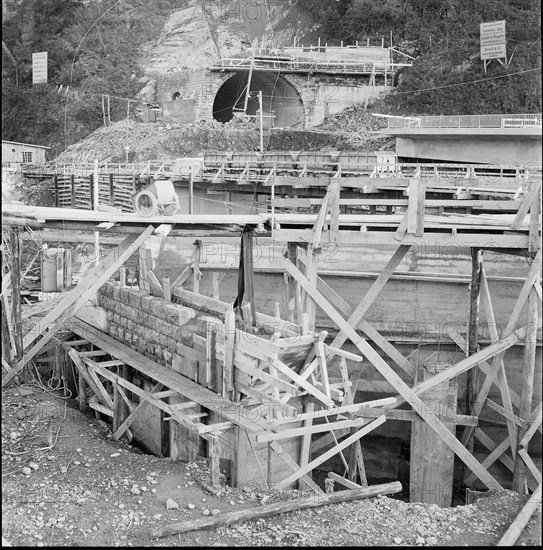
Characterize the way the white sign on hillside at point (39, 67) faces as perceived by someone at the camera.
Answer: facing the viewer

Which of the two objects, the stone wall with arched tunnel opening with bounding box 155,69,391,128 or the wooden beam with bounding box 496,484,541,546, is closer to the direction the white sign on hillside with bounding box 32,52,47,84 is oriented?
the wooden beam

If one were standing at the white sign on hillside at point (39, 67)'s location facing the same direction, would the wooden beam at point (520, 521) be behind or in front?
in front

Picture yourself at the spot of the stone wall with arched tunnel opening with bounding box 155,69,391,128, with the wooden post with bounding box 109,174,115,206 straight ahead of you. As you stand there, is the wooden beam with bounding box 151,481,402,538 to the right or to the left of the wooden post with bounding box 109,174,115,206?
left

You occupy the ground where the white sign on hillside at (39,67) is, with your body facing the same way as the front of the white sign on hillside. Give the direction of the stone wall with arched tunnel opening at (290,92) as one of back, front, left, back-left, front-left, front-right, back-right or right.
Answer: back-left

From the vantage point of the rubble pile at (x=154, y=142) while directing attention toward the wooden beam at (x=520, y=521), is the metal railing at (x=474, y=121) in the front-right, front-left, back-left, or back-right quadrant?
front-left

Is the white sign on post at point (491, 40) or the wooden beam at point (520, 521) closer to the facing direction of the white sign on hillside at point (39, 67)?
the wooden beam

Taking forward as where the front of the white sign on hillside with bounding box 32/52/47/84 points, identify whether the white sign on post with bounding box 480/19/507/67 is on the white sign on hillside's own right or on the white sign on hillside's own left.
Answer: on the white sign on hillside's own left

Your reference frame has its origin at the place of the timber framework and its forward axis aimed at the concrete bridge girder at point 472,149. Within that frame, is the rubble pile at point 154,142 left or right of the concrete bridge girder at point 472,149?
left

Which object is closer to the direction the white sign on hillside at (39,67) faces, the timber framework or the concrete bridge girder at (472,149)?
the timber framework

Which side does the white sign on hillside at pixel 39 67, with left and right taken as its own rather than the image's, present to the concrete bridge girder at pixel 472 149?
left

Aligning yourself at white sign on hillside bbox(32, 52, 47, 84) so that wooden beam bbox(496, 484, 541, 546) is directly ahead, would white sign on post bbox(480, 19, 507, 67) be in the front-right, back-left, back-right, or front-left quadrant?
front-left

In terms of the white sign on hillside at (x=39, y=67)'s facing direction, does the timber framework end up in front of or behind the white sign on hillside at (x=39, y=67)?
in front
